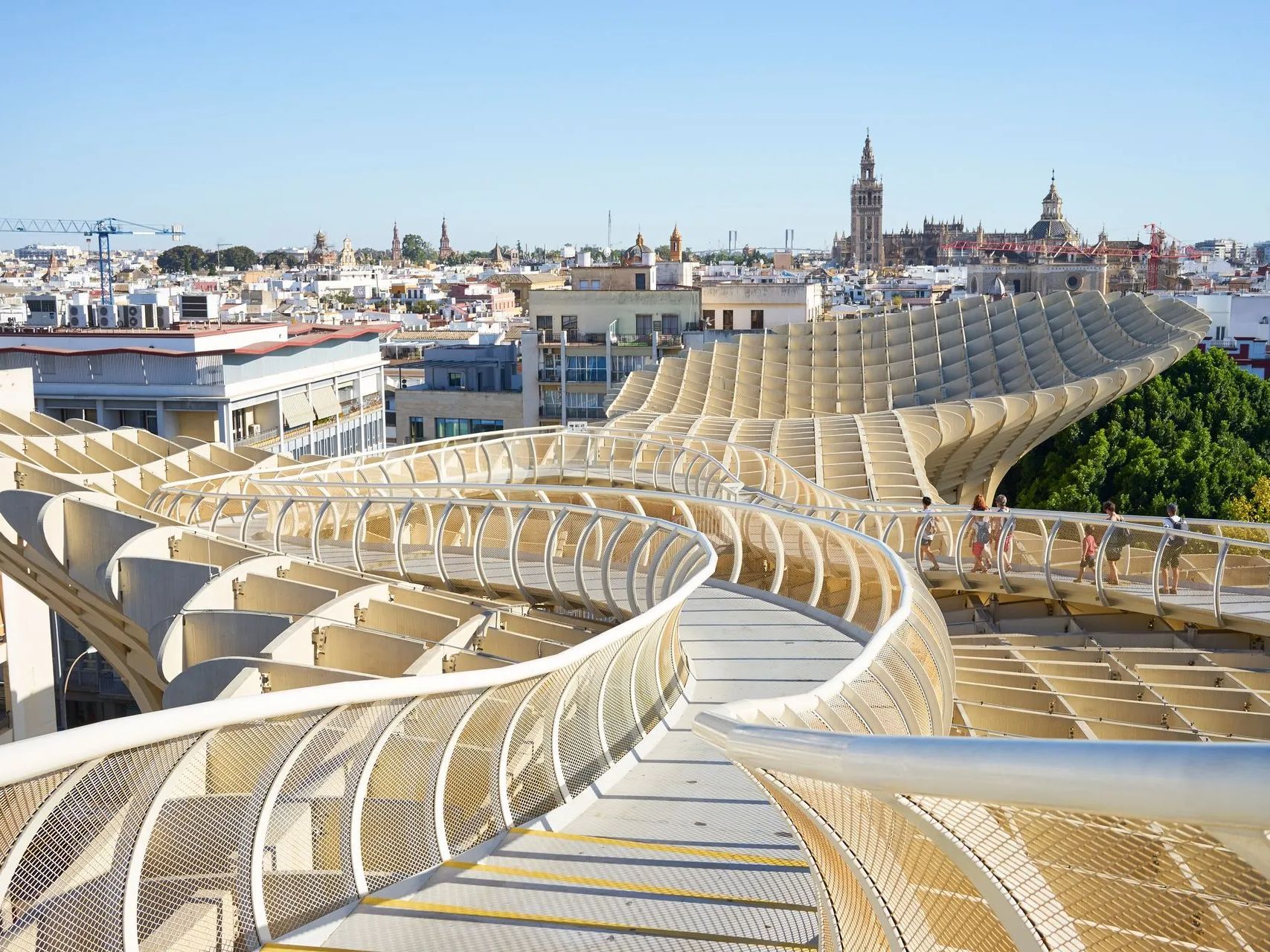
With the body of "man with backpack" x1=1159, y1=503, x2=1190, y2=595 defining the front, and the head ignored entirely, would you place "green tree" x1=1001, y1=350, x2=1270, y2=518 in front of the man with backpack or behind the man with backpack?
in front

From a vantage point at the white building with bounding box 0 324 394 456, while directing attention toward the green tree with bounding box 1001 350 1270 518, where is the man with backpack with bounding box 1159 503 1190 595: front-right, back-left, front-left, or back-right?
front-right

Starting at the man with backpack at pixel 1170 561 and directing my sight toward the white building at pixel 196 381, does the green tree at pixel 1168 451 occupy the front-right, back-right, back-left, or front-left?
front-right

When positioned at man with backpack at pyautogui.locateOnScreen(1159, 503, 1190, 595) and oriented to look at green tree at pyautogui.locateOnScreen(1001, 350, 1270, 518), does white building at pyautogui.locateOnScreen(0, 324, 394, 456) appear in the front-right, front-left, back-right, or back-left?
front-left

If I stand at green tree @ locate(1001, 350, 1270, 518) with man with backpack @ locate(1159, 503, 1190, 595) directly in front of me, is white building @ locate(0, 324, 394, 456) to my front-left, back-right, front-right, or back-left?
front-right
